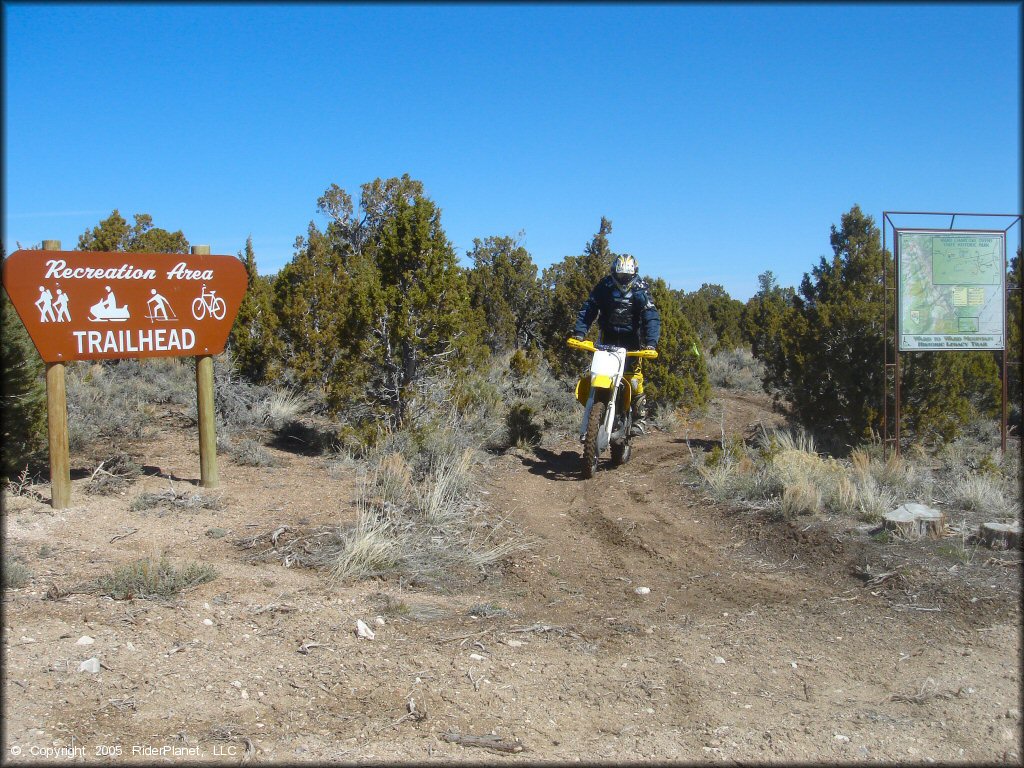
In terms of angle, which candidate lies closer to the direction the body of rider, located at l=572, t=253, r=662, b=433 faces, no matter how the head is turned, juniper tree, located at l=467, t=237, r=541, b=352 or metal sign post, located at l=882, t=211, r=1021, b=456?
the metal sign post

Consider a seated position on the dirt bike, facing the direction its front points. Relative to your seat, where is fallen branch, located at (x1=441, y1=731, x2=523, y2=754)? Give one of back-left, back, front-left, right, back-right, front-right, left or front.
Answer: front

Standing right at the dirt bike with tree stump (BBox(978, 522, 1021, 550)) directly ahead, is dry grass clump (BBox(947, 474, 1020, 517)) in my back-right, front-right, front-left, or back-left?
front-left

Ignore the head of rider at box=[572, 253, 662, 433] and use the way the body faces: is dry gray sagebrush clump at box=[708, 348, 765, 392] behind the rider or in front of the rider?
behind

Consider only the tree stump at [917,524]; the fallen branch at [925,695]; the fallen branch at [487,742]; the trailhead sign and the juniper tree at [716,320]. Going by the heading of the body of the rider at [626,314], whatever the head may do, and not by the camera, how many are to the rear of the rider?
1

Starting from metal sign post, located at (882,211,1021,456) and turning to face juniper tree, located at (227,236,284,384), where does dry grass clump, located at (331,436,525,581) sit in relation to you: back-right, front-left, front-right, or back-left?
front-left

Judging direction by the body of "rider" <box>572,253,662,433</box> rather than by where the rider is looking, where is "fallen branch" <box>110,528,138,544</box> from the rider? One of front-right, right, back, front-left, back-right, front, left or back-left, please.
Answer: front-right

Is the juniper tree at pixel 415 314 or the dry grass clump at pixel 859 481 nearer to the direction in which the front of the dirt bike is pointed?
the dry grass clump

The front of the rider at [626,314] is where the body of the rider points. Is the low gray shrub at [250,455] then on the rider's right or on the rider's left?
on the rider's right

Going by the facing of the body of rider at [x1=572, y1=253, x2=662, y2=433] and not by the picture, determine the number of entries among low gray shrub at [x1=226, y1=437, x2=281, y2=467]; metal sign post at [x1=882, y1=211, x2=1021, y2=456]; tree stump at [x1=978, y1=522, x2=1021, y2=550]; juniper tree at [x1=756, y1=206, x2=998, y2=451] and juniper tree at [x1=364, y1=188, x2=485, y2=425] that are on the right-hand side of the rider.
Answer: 2

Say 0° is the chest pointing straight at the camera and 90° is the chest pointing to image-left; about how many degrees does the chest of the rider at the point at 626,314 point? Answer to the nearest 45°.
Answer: approximately 0°

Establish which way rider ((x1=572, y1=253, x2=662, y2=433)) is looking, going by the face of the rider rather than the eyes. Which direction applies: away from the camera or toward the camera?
toward the camera

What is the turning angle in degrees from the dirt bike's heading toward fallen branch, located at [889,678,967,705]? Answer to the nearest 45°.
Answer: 0° — it already faces it

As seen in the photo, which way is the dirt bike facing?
toward the camera

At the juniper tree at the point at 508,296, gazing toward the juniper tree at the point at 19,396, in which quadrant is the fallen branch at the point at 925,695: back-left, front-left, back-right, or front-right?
front-left

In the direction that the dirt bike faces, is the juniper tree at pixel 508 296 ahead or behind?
behind
